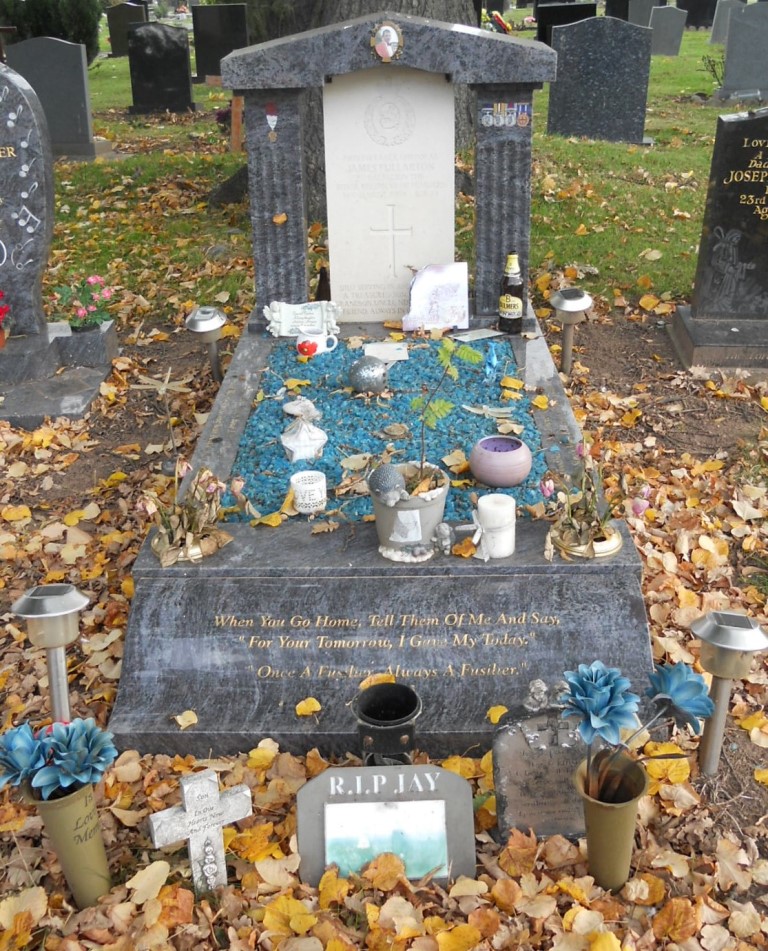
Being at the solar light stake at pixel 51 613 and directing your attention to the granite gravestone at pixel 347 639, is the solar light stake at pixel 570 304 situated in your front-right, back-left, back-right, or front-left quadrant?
front-left

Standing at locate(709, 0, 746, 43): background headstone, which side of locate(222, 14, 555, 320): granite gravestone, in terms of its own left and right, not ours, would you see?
back

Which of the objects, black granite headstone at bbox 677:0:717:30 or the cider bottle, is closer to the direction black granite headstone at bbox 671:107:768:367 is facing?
the cider bottle

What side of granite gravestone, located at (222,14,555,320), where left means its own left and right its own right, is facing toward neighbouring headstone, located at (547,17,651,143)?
back

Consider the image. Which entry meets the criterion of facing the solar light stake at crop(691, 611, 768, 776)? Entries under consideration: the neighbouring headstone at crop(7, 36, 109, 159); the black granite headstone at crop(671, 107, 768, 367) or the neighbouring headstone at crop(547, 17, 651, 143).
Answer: the black granite headstone

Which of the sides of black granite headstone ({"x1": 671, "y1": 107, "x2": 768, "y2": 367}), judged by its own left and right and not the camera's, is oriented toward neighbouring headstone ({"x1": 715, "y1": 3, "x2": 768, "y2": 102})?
back

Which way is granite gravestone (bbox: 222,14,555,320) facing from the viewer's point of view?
toward the camera

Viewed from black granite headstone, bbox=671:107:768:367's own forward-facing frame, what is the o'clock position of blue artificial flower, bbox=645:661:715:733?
The blue artificial flower is roughly at 12 o'clock from the black granite headstone.

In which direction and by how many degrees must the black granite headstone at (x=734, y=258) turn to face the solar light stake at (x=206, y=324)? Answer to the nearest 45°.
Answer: approximately 45° to its right

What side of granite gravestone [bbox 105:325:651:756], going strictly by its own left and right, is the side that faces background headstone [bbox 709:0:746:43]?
back

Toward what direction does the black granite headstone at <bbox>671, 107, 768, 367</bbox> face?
toward the camera

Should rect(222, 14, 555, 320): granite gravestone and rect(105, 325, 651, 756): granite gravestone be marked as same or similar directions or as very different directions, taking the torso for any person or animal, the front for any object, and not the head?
same or similar directions

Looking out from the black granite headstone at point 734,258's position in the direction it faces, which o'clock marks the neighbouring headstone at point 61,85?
The neighbouring headstone is roughly at 4 o'clock from the black granite headstone.
